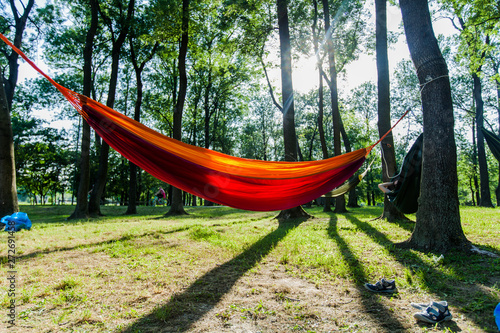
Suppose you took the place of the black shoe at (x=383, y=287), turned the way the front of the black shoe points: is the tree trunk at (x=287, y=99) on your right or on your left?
on your right

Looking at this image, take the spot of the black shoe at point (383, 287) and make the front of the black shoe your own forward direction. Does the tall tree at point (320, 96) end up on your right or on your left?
on your right

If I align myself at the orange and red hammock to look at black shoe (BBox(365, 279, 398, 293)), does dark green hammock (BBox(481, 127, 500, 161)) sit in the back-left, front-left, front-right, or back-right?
front-left

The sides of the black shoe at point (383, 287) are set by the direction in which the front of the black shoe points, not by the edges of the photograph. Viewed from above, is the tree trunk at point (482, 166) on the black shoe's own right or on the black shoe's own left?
on the black shoe's own right

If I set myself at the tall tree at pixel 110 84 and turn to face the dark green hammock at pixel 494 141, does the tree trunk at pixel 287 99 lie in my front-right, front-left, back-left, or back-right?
front-left

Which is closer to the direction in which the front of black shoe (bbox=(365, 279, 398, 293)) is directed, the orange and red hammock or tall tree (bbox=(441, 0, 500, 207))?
the orange and red hammock

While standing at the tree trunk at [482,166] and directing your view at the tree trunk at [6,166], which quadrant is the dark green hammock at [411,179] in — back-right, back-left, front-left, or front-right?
front-left

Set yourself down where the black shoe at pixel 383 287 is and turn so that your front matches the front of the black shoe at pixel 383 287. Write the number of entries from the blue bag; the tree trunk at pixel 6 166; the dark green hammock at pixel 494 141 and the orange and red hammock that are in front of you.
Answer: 3

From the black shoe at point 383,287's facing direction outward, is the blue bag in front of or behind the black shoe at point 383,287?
in front

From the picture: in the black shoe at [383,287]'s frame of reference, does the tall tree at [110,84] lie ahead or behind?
ahead

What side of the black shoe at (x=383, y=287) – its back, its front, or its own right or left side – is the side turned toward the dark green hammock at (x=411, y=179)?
right

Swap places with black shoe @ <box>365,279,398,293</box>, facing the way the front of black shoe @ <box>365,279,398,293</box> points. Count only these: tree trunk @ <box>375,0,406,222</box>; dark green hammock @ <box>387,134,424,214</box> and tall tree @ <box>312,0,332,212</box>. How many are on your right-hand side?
3

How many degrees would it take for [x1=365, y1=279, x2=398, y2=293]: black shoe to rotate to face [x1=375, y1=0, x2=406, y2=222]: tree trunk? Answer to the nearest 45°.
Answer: approximately 90° to its right

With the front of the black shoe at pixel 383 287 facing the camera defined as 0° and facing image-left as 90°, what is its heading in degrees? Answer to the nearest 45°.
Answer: approximately 90°

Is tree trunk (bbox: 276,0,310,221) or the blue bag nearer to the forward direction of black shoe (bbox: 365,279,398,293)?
the blue bag
